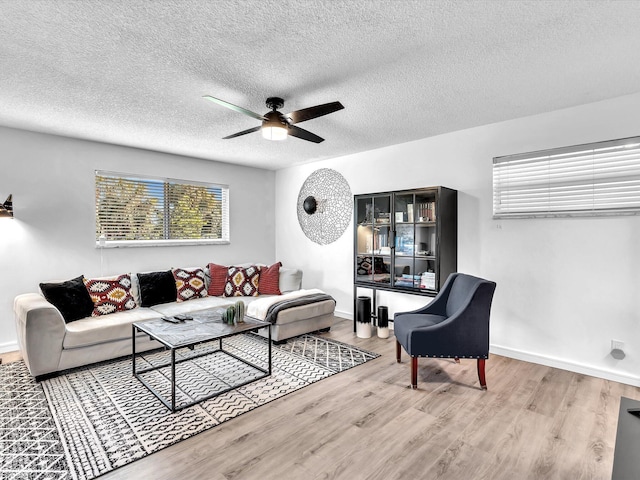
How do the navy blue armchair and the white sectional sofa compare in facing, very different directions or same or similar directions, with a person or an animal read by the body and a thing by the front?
very different directions

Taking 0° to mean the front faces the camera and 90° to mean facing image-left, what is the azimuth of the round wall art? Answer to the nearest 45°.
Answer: approximately 45°

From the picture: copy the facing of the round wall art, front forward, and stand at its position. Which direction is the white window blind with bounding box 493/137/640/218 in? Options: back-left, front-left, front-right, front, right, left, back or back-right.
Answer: left

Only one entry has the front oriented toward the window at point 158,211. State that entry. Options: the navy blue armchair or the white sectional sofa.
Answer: the navy blue armchair

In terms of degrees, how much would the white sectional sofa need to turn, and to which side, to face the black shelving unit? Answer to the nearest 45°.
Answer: approximately 45° to its left

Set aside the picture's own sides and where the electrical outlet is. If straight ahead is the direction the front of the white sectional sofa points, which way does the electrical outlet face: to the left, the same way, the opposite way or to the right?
to the right

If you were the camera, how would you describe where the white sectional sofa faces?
facing the viewer and to the right of the viewer

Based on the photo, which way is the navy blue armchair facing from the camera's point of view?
to the viewer's left

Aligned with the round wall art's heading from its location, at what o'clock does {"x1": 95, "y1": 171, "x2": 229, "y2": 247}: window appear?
The window is roughly at 1 o'clock from the round wall art.

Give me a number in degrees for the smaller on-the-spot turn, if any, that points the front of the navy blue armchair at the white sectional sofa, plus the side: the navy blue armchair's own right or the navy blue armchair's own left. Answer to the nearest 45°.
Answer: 0° — it already faces it

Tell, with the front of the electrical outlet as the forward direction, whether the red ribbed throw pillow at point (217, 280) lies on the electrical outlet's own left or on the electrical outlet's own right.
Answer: on the electrical outlet's own right

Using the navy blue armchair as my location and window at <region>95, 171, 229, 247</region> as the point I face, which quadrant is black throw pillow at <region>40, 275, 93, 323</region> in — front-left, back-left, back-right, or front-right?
front-left
